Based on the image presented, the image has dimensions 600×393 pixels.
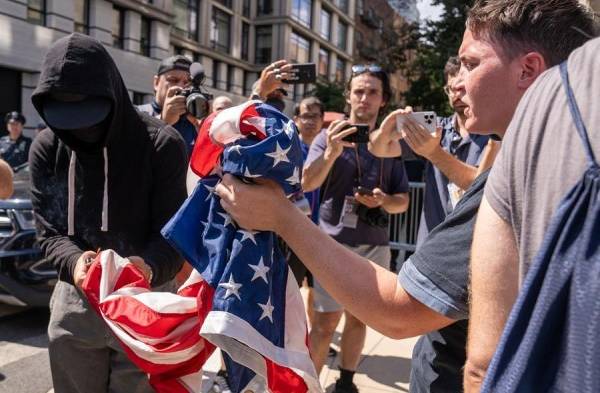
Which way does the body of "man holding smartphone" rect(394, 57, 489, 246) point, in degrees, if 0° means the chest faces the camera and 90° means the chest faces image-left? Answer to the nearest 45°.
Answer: approximately 45°

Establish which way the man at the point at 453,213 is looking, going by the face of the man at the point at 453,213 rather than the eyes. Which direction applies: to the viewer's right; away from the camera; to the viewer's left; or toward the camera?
to the viewer's left

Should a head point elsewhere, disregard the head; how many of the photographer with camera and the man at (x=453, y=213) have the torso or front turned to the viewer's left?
1

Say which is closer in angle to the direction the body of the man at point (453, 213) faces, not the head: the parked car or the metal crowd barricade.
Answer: the parked car

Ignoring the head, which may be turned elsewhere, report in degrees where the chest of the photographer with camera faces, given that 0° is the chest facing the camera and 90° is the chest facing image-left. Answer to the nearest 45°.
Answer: approximately 315°

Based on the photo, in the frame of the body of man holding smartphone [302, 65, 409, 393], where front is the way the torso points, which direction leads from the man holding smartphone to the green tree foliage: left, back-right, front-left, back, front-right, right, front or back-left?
back

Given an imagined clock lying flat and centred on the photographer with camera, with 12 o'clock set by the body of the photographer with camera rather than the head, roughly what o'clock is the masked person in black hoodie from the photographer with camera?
The masked person in black hoodie is roughly at 2 o'clock from the photographer with camera.

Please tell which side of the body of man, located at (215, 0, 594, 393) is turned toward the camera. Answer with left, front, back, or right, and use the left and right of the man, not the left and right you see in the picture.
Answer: left

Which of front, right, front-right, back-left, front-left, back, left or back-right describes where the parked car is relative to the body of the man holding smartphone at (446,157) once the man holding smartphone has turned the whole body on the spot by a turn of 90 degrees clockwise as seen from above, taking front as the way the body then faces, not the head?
front-left

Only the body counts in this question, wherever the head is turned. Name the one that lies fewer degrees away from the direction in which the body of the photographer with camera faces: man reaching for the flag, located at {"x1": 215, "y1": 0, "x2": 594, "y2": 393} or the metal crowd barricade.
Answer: the man reaching for the flag

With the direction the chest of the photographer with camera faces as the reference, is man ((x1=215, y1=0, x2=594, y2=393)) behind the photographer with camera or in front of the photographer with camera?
in front

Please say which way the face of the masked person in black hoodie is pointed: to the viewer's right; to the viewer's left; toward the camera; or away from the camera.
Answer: toward the camera

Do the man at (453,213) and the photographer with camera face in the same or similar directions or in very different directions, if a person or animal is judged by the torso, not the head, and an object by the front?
very different directions

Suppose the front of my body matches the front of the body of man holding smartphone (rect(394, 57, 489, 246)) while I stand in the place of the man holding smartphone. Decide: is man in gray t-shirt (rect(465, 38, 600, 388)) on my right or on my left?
on my left

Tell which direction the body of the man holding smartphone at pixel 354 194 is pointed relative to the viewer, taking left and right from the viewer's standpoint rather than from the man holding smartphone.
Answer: facing the viewer

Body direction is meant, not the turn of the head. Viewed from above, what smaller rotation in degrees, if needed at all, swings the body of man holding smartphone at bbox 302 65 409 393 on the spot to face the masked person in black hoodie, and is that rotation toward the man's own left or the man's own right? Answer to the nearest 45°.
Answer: approximately 45° to the man's own right

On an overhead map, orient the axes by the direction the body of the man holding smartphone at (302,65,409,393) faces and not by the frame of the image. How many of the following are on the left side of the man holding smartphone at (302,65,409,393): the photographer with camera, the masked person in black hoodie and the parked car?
0
